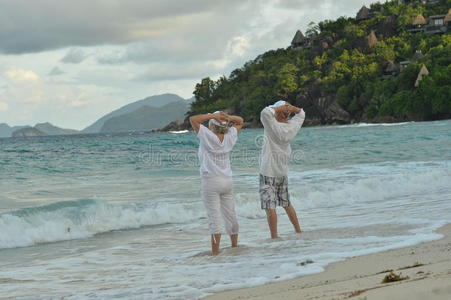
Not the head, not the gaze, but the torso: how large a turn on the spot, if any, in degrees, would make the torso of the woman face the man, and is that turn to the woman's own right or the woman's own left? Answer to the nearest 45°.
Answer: approximately 45° to the woman's own right

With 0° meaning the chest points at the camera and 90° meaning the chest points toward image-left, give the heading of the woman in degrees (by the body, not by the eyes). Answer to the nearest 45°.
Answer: approximately 180°
